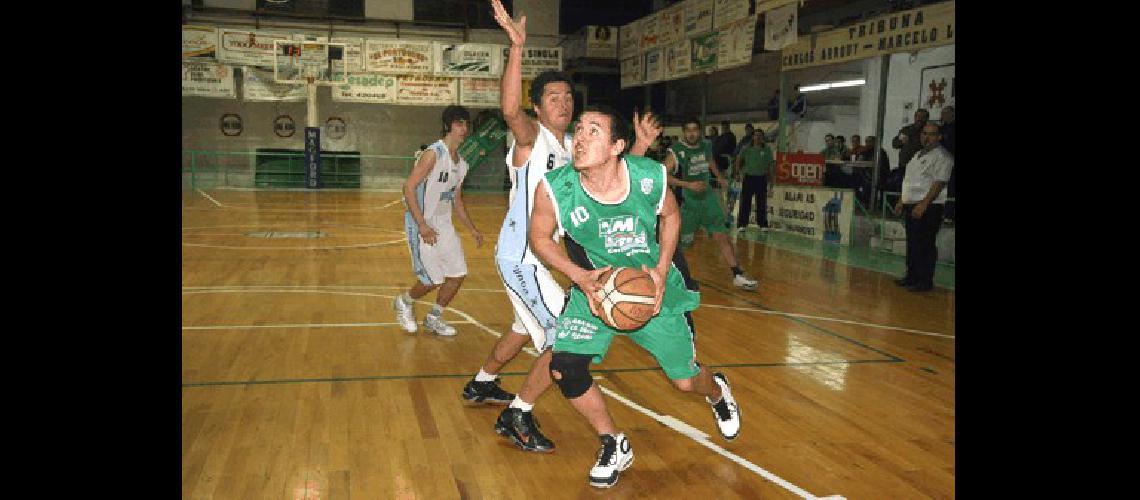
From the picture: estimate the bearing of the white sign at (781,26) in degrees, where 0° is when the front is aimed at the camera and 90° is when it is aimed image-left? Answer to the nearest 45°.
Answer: approximately 45°

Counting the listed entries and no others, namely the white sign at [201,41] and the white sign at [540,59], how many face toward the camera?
2

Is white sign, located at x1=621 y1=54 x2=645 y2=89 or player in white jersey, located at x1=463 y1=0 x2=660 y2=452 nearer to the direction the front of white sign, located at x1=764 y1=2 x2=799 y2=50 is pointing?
the player in white jersey

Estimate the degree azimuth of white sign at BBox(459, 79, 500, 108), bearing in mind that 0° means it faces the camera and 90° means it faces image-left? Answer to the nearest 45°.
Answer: approximately 0°

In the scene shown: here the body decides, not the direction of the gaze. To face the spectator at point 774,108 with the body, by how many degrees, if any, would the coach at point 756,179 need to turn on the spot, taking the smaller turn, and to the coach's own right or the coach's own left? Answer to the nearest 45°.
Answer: approximately 180°

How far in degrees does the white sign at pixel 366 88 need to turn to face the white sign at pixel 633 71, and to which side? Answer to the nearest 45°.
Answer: approximately 45° to its left
